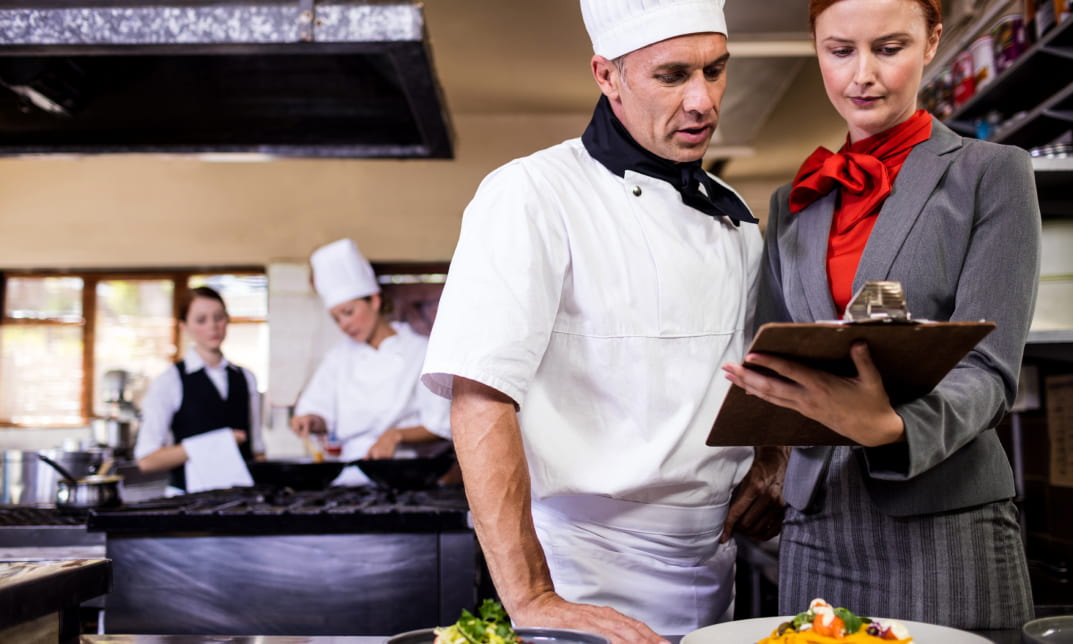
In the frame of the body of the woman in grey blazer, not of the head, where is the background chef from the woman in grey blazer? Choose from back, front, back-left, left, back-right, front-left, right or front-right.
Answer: right

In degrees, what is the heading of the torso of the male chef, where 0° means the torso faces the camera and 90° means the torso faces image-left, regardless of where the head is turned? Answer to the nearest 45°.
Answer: approximately 315°

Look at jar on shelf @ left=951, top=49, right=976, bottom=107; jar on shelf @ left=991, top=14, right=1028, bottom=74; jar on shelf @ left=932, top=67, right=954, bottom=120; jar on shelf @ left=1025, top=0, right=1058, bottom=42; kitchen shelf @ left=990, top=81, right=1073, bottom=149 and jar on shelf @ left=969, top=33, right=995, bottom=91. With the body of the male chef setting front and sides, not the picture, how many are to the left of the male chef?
6

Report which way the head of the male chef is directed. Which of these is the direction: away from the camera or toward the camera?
toward the camera

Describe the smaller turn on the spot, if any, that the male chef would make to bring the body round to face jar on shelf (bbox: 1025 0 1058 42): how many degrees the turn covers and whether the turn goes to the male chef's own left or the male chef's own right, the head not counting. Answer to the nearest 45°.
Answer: approximately 90° to the male chef's own left

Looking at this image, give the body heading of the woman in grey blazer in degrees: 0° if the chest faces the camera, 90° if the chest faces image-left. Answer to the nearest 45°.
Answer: approximately 45°

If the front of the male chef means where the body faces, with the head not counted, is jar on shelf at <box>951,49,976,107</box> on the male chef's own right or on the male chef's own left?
on the male chef's own left

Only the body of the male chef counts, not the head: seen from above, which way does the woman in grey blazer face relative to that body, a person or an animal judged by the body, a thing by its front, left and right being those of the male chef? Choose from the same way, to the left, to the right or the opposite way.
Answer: to the right

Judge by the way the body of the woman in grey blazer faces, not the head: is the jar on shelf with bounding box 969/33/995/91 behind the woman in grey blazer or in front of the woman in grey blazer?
behind

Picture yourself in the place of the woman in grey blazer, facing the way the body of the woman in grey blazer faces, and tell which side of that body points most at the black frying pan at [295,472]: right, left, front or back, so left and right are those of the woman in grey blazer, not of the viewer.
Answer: right

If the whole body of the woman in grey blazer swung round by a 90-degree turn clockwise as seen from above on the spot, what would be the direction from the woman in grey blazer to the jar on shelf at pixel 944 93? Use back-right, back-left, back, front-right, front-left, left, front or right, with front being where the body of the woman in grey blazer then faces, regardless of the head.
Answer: front-right

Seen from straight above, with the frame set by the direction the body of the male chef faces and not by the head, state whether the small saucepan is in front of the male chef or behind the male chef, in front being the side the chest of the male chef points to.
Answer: behind

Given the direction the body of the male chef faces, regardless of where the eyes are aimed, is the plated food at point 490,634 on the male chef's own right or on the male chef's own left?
on the male chef's own right

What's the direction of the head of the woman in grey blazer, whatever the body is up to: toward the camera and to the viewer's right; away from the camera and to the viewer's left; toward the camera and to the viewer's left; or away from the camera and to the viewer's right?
toward the camera and to the viewer's left

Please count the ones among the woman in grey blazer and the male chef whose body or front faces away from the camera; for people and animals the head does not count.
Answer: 0

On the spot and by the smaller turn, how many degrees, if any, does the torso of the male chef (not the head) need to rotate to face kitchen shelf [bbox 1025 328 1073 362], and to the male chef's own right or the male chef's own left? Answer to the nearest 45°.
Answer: approximately 90° to the male chef's own left
